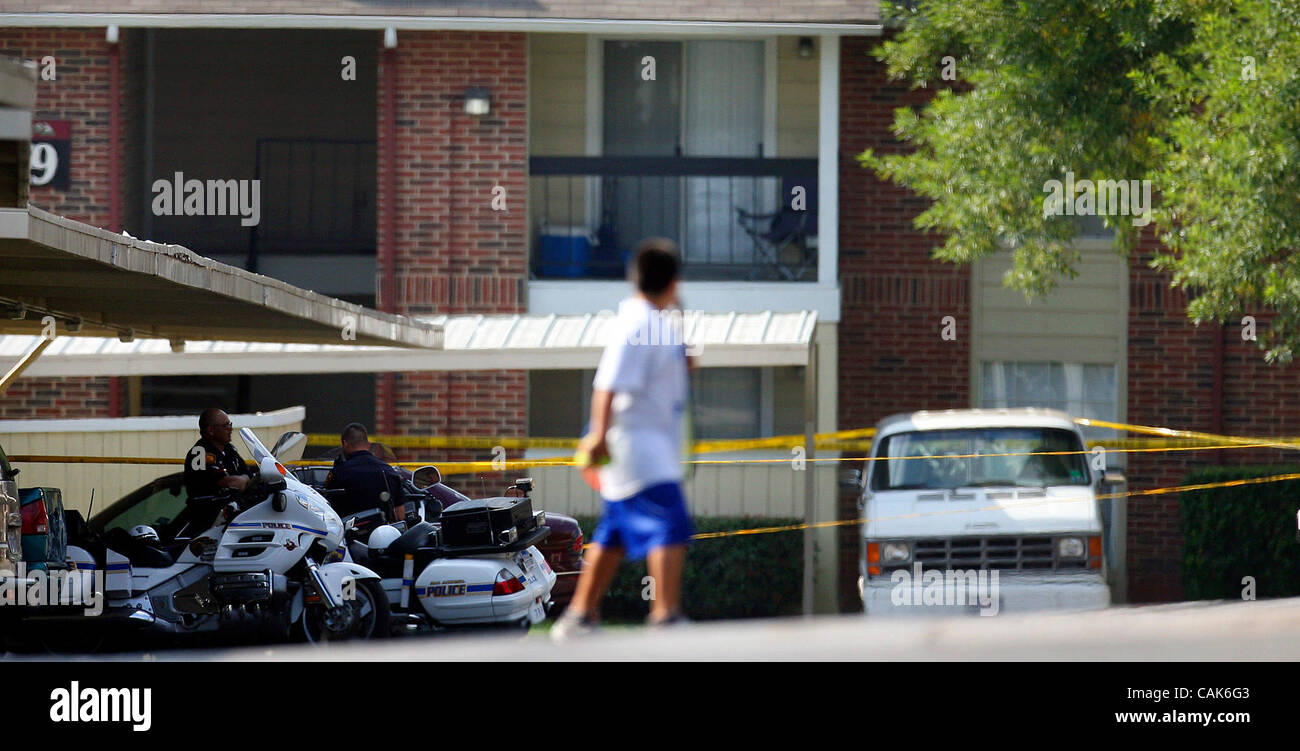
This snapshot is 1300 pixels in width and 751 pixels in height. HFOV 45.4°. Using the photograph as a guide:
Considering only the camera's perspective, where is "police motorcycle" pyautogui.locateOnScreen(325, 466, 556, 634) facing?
facing away from the viewer and to the left of the viewer

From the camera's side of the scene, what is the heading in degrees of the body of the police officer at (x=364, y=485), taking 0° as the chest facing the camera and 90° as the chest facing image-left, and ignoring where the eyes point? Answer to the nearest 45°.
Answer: approximately 180°

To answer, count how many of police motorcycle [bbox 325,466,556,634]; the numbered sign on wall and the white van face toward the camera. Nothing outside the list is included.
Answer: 2

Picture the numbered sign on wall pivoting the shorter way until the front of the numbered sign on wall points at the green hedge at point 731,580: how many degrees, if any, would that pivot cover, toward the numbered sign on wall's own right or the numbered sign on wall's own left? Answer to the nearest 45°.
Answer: approximately 45° to the numbered sign on wall's own left

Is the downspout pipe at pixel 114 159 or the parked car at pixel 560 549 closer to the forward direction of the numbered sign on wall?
the parked car

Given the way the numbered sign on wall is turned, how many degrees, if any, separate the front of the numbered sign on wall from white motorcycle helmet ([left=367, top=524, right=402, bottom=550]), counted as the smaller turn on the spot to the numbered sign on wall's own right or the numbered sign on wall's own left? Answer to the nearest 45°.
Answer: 0° — it already faces it

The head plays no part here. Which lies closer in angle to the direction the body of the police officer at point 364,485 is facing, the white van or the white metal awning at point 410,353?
the white metal awning

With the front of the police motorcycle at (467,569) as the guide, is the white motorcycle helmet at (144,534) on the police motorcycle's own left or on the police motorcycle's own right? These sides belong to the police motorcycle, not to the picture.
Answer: on the police motorcycle's own left

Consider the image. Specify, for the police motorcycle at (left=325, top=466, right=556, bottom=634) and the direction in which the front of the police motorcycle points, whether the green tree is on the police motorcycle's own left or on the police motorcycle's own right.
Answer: on the police motorcycle's own right

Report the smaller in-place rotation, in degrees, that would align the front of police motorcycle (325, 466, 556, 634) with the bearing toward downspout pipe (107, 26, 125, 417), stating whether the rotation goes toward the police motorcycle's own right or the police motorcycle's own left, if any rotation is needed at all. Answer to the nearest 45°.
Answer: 0° — it already faces it

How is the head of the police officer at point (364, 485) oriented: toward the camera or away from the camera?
away from the camera

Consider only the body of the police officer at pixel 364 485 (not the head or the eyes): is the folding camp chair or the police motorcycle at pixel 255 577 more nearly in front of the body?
the folding camp chair
